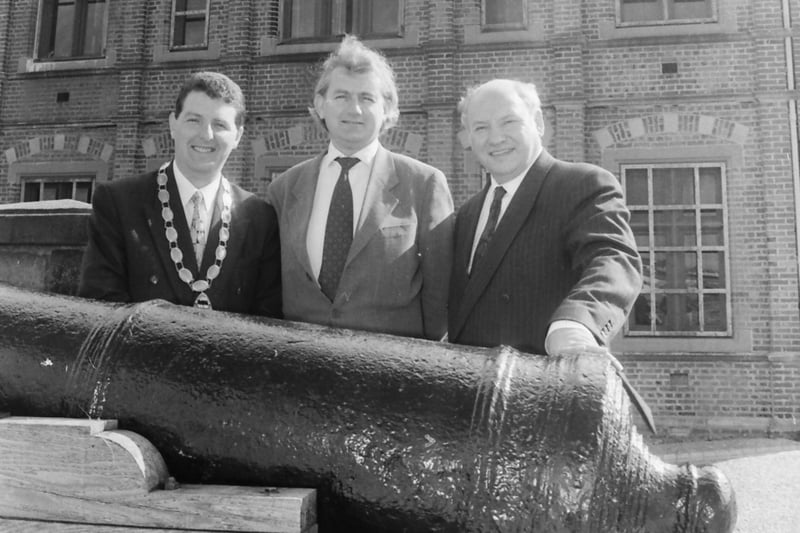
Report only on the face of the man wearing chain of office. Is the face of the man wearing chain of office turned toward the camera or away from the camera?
toward the camera

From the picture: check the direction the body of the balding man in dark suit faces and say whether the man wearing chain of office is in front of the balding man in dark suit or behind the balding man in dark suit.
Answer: in front

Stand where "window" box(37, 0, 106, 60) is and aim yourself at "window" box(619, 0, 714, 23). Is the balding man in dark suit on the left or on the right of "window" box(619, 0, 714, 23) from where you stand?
right

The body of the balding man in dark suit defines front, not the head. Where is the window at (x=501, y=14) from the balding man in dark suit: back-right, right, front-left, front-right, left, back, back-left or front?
back-right

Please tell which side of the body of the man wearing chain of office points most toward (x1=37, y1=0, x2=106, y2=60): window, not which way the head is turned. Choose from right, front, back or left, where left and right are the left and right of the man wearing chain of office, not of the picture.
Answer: back

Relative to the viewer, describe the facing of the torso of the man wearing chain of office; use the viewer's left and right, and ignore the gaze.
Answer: facing the viewer

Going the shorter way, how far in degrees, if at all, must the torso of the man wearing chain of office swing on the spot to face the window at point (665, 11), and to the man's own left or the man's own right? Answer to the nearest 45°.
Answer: approximately 135° to the man's own left

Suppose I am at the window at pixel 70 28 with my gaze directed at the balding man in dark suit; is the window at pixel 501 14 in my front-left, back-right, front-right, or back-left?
front-left

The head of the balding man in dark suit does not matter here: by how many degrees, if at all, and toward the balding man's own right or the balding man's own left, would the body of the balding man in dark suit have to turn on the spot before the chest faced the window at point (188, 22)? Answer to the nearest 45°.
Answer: approximately 90° to the balding man's own right

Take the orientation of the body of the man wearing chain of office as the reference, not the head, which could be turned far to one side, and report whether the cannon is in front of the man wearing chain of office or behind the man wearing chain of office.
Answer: in front

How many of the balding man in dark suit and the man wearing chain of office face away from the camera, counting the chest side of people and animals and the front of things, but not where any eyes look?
0

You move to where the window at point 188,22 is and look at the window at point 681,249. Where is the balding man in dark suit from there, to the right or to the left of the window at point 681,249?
right

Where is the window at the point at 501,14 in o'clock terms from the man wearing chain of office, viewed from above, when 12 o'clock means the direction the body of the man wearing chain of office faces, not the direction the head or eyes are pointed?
The window is roughly at 7 o'clock from the man wearing chain of office.

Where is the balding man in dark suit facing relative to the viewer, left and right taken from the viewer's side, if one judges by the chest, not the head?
facing the viewer and to the left of the viewer
